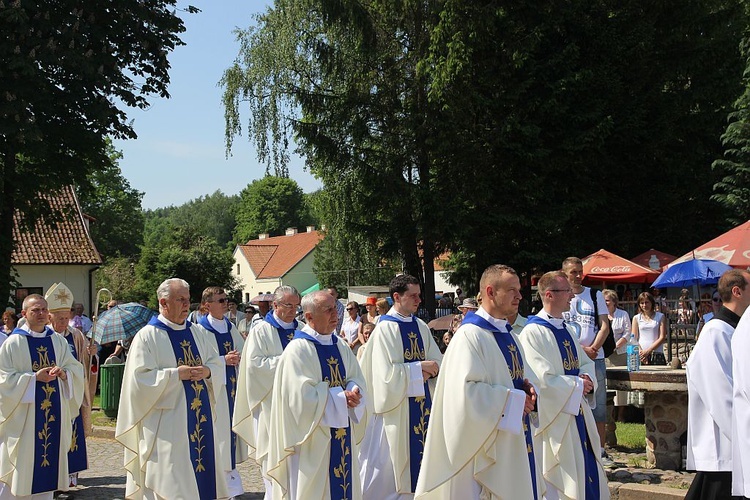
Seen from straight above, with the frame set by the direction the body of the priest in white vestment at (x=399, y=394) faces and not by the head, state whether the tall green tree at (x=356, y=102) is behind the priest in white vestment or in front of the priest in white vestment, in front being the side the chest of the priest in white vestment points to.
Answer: behind

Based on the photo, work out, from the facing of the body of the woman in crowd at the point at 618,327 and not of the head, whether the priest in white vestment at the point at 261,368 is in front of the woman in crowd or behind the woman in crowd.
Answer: in front

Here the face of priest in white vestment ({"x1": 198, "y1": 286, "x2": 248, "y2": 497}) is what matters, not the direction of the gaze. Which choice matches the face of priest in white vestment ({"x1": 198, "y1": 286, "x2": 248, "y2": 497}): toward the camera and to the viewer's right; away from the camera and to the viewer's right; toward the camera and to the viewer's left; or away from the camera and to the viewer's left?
toward the camera and to the viewer's right

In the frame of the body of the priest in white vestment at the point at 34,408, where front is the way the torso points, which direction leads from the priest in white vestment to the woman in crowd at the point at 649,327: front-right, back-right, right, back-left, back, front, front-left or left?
front-left

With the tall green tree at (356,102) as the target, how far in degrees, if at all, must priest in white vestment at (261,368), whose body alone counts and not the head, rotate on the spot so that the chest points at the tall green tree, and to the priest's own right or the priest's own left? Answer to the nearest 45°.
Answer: approximately 135° to the priest's own left
